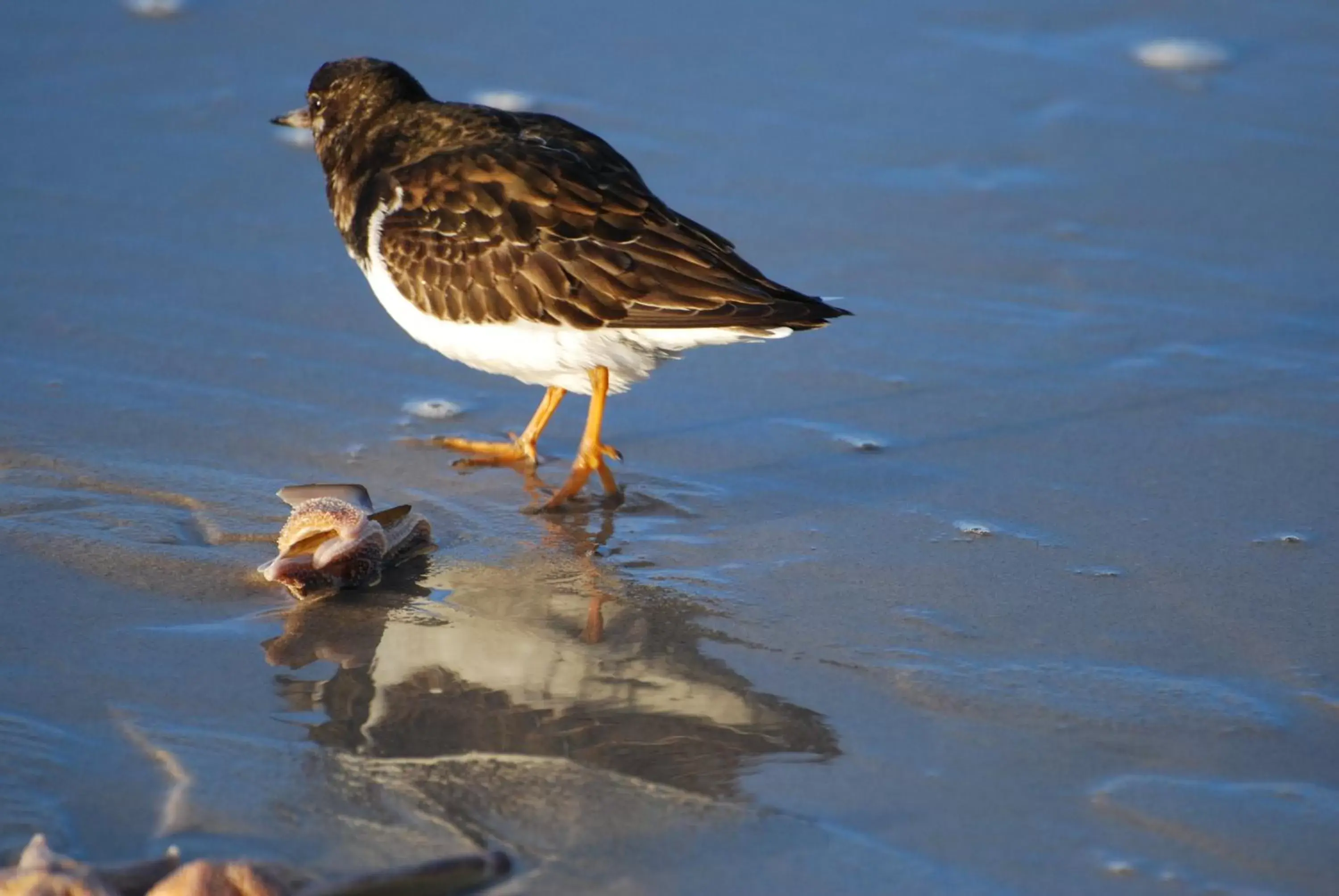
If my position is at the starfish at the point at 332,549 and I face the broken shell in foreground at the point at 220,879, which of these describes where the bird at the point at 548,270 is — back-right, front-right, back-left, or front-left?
back-left

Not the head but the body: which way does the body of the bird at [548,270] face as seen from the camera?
to the viewer's left

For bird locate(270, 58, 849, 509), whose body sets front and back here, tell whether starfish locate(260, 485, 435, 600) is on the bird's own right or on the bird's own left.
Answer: on the bird's own left

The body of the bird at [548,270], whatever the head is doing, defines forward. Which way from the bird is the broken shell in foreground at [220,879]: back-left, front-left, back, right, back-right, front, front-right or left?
left
